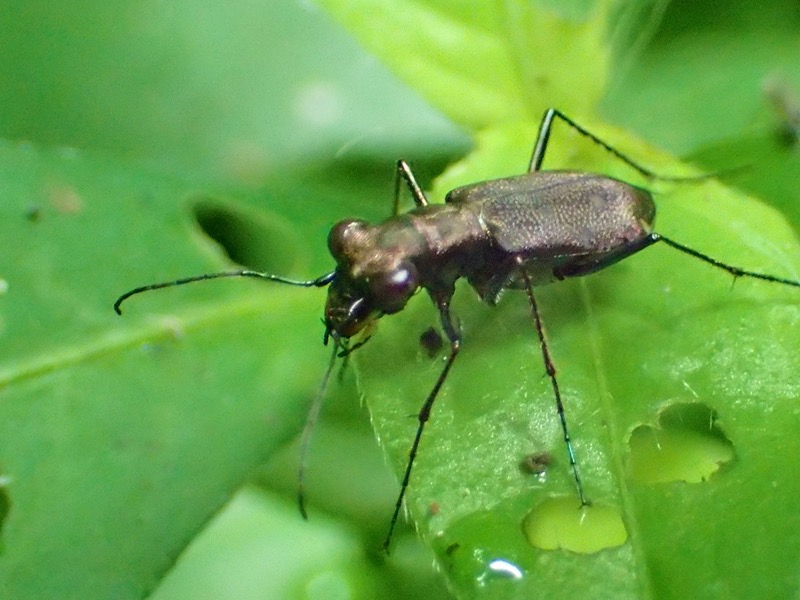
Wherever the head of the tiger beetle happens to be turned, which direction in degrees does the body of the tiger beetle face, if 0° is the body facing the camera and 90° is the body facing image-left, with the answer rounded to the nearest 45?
approximately 45°

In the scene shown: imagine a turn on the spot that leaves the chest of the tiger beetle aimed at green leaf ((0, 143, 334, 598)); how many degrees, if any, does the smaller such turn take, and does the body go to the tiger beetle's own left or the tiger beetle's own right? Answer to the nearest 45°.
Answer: approximately 45° to the tiger beetle's own right
